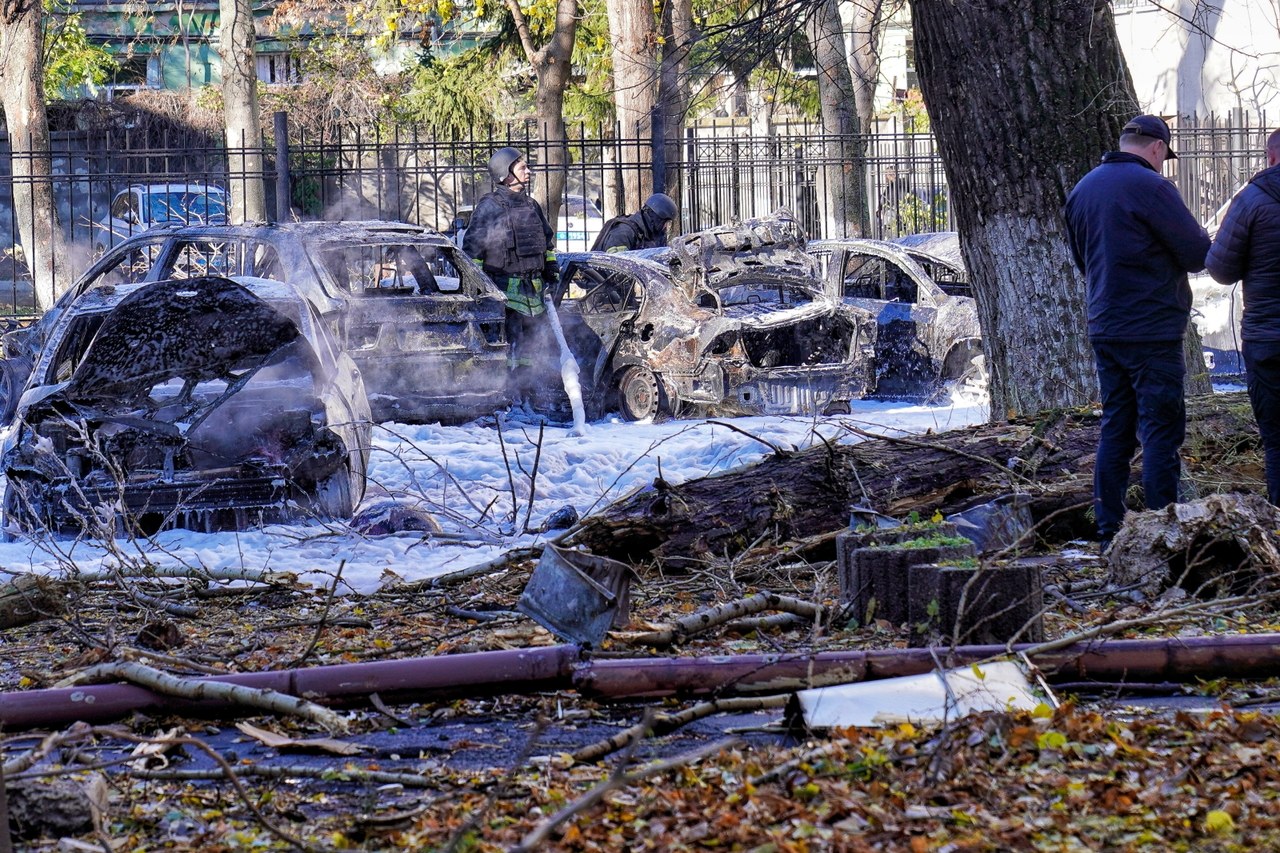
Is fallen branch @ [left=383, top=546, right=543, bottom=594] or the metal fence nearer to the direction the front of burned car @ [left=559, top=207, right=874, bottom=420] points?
the metal fence

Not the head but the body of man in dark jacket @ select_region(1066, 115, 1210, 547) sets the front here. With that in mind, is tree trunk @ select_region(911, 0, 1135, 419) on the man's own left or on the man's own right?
on the man's own left

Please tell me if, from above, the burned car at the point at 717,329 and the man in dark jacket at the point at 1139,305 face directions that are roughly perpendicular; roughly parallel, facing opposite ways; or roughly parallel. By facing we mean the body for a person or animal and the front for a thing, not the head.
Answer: roughly perpendicular

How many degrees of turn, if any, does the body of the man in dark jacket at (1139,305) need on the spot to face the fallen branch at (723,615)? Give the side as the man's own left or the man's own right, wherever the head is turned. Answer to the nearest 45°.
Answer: approximately 180°

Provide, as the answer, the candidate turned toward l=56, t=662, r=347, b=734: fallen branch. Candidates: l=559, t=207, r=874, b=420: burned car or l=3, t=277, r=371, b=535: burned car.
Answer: l=3, t=277, r=371, b=535: burned car

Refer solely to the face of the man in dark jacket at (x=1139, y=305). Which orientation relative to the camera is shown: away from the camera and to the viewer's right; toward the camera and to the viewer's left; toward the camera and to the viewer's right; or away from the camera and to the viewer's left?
away from the camera and to the viewer's right

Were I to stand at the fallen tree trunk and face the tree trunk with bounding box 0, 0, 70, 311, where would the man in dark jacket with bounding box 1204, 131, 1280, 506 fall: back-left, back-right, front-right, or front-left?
back-right

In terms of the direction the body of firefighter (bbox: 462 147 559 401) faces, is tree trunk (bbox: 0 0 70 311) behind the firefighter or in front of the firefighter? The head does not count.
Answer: behind

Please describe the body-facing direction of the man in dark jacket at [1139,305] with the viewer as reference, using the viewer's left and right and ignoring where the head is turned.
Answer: facing away from the viewer and to the right of the viewer

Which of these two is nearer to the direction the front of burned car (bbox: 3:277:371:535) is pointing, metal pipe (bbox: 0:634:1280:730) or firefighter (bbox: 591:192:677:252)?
the metal pipe
